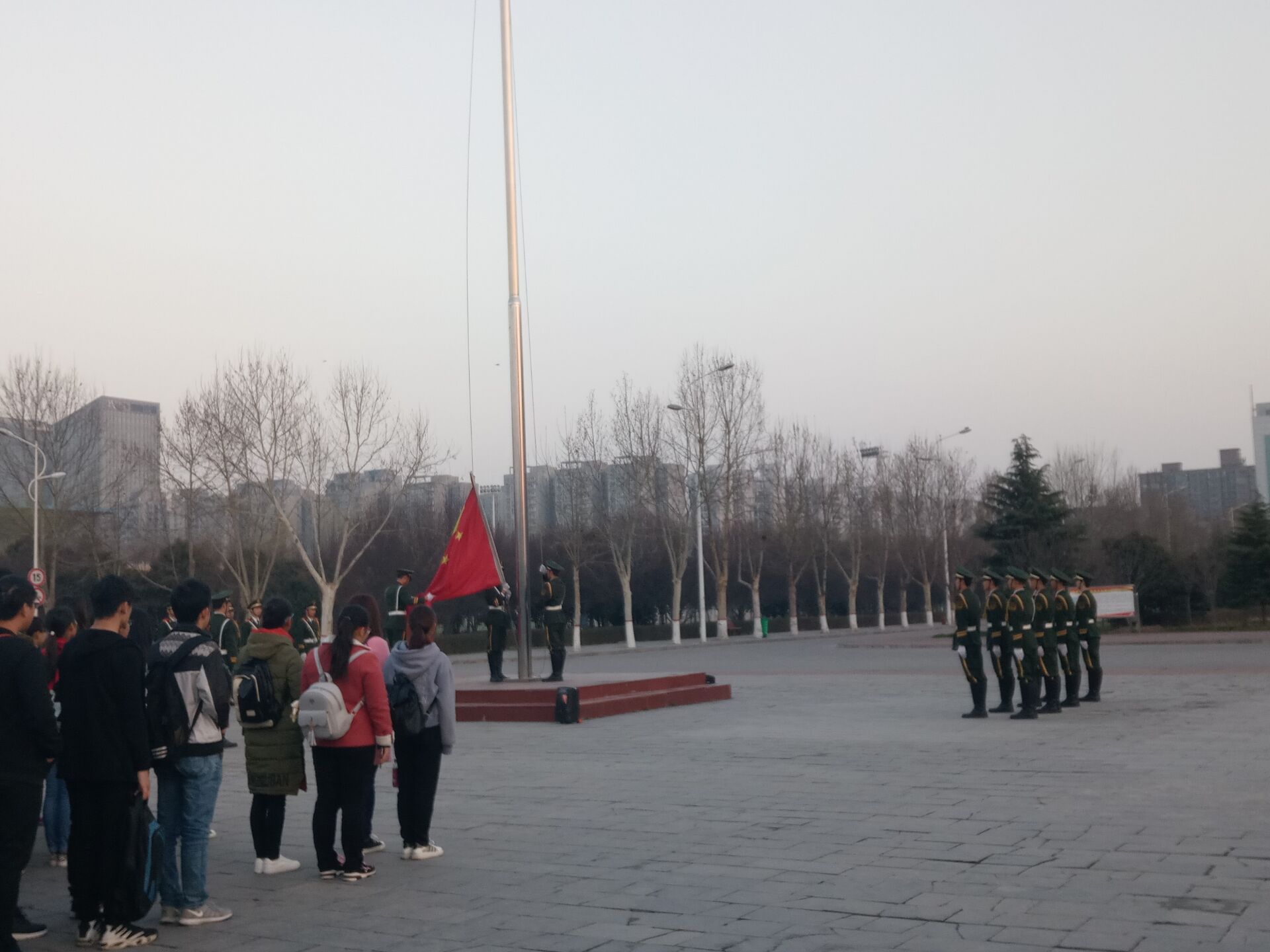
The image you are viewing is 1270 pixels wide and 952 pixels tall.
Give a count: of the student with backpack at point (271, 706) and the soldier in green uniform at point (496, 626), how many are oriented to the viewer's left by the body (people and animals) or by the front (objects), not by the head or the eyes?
0

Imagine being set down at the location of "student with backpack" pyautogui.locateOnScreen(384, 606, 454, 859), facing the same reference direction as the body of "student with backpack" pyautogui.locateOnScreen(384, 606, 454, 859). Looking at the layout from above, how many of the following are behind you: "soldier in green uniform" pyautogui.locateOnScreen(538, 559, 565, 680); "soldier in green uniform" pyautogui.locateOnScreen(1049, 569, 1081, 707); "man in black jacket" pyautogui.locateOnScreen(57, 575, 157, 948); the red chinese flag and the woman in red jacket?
2

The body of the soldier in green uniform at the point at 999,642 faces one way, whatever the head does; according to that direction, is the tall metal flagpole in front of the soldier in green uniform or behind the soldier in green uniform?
in front

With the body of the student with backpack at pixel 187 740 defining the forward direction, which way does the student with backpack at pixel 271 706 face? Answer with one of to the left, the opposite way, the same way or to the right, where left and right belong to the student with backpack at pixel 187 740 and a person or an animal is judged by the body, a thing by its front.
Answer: the same way

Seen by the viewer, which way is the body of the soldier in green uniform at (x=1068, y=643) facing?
to the viewer's left

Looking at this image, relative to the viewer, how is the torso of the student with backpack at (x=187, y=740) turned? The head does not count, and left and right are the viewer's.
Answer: facing away from the viewer and to the right of the viewer

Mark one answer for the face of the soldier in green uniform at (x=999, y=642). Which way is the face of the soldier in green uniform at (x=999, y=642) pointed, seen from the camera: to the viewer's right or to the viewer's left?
to the viewer's left

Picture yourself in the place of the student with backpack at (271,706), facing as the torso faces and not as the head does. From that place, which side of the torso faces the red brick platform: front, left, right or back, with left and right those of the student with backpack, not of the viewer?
front

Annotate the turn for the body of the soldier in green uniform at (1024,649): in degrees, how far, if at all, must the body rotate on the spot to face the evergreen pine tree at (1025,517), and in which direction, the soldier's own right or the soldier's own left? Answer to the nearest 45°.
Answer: approximately 90° to the soldier's own right

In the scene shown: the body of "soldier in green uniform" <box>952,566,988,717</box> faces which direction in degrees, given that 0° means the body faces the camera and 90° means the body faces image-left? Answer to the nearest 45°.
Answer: approximately 90°

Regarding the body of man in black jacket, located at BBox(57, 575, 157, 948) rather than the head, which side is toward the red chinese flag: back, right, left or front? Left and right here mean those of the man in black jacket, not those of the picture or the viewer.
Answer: front

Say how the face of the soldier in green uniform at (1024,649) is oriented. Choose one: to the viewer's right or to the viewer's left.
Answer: to the viewer's left

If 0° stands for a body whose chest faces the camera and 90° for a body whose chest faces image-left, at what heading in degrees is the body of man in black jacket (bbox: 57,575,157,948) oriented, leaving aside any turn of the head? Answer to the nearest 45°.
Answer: approximately 225°

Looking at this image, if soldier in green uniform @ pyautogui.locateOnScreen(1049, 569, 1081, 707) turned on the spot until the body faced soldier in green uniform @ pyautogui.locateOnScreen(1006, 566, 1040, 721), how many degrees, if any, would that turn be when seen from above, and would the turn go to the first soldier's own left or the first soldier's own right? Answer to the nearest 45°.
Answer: approximately 90° to the first soldier's own left
